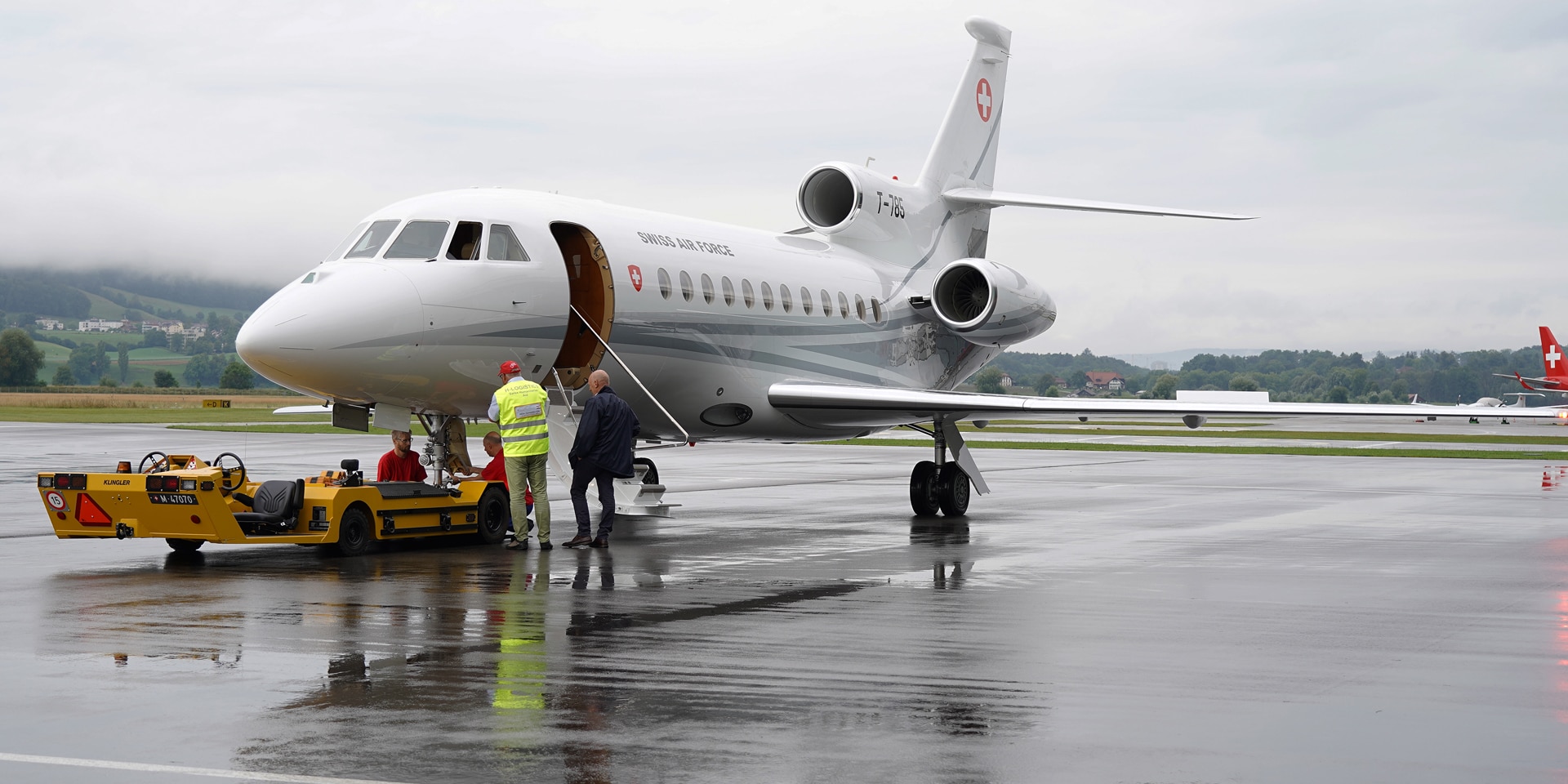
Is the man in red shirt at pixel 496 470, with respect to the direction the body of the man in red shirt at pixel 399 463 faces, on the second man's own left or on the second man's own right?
on the second man's own left

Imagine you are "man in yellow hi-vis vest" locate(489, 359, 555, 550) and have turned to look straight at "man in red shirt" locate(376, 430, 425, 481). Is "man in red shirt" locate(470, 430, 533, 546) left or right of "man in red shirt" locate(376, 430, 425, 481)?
right

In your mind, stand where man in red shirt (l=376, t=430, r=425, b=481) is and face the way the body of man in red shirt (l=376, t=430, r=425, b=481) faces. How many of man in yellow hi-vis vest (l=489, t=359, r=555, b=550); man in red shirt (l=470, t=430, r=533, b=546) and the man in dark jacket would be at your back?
0

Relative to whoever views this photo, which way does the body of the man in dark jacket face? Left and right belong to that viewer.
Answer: facing away from the viewer and to the left of the viewer

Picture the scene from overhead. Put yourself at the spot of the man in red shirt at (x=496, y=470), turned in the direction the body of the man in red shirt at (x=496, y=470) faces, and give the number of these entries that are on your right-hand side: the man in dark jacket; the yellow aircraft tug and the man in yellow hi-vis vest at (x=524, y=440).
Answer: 0

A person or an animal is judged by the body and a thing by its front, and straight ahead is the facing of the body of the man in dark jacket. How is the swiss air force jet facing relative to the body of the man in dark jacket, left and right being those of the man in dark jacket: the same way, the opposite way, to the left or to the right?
to the left

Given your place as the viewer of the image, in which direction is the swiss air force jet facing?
facing the viewer and to the left of the viewer

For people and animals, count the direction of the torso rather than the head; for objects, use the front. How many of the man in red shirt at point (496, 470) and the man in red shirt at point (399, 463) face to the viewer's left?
1

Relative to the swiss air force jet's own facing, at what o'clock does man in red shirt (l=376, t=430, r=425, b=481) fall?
The man in red shirt is roughly at 12 o'clock from the swiss air force jet.

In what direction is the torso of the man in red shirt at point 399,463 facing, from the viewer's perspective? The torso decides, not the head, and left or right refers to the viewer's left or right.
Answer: facing the viewer and to the right of the viewer

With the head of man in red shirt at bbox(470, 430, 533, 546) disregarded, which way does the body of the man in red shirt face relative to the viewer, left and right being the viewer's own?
facing to the left of the viewer

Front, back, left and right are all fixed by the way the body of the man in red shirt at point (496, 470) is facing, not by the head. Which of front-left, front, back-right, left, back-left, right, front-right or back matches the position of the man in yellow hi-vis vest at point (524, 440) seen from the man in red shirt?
left

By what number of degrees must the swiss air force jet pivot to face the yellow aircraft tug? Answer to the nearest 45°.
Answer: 0° — it already faces it
